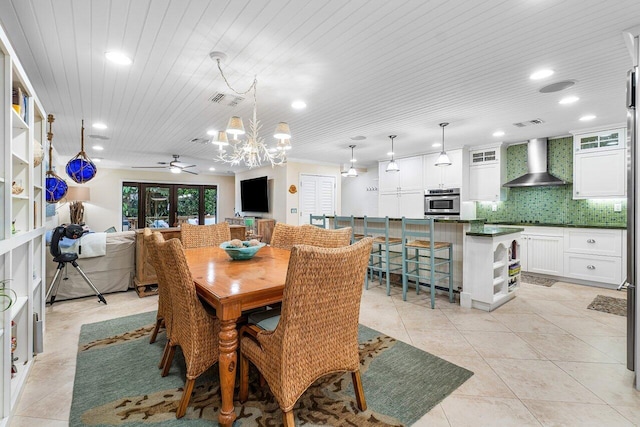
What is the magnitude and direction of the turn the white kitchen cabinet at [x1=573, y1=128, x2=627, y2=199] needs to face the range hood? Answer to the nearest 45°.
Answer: approximately 45° to its right

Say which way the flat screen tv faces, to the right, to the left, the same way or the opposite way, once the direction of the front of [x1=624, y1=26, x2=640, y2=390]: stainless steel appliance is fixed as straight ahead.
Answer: to the left

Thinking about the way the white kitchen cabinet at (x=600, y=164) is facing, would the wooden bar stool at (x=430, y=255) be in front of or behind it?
in front

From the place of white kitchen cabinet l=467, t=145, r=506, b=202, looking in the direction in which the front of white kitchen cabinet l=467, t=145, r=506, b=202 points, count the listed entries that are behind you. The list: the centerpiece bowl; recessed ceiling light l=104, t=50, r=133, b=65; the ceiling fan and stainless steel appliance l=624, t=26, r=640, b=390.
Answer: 0

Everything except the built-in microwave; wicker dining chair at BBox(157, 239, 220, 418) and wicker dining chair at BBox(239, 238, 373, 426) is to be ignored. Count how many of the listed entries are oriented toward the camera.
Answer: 1

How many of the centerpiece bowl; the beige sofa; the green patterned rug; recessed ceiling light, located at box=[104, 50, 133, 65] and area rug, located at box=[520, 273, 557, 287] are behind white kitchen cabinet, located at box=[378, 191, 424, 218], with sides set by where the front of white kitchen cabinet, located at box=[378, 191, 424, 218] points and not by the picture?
0

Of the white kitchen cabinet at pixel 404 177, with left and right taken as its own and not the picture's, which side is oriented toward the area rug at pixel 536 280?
left

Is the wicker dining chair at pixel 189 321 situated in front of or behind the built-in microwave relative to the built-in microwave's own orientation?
in front

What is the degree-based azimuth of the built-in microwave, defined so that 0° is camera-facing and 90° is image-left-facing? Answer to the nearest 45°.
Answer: approximately 0°

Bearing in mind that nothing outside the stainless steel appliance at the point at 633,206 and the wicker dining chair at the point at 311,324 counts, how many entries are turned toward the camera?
0

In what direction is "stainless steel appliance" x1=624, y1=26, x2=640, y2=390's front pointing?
to the viewer's left

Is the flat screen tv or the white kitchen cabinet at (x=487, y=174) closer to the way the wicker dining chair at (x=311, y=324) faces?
the flat screen tv

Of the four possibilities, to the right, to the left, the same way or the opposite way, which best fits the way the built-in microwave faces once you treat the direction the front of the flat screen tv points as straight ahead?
the same way

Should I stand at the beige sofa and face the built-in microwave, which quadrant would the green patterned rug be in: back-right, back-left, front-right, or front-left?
front-right

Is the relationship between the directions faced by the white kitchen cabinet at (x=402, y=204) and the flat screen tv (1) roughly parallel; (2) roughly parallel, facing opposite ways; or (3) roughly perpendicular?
roughly parallel

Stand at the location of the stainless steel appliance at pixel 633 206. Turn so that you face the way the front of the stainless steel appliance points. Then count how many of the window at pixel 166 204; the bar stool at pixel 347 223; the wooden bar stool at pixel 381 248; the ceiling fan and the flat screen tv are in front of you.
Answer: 5

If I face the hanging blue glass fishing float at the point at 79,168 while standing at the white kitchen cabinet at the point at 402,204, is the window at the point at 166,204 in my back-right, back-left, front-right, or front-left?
front-right

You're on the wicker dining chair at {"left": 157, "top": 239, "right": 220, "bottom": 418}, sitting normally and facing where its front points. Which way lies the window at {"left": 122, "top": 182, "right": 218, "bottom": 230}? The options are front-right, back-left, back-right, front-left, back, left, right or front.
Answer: front-left

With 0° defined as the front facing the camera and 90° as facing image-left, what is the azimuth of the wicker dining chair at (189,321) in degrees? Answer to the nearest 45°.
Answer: approximately 225°
